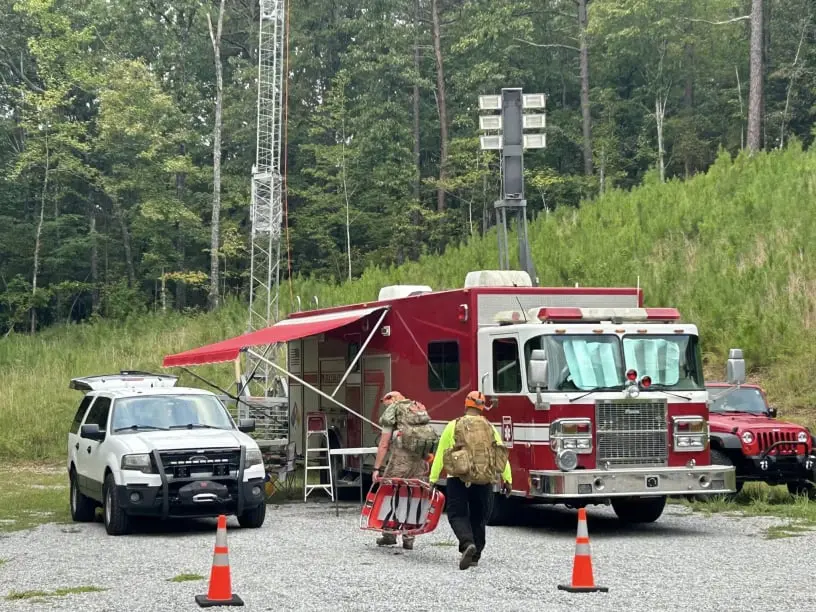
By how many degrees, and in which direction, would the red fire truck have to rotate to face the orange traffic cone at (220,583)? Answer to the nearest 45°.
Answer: approximately 90° to its right

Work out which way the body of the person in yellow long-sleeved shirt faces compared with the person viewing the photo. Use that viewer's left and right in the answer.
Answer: facing away from the viewer

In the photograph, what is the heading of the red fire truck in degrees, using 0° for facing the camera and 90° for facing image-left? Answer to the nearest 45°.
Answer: approximately 315°

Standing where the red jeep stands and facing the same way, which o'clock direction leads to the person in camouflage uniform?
The person in camouflage uniform is roughly at 3 o'clock from the red jeep.

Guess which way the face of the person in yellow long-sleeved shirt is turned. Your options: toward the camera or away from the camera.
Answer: away from the camera

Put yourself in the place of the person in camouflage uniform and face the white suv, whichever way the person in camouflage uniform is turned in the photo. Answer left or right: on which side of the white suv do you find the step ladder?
right

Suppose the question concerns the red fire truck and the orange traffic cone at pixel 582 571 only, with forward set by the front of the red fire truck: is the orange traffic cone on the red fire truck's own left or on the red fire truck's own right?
on the red fire truck's own right

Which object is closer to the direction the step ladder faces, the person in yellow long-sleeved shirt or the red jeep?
the person in yellow long-sleeved shirt

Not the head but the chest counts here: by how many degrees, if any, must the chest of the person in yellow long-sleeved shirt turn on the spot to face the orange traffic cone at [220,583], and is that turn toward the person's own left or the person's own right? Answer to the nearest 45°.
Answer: approximately 135° to the person's own left

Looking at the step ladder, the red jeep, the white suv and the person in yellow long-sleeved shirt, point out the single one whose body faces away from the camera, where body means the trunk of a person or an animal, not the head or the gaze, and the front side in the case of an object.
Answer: the person in yellow long-sleeved shirt

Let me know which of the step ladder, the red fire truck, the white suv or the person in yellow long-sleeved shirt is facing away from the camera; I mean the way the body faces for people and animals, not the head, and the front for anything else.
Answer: the person in yellow long-sleeved shirt

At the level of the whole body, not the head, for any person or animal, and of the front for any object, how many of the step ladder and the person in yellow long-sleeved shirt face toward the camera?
1

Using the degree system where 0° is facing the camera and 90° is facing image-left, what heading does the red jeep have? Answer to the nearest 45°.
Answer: approximately 315°
